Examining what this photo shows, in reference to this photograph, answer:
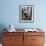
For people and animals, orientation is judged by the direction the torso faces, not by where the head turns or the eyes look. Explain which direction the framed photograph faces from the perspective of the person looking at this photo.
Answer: facing the viewer
